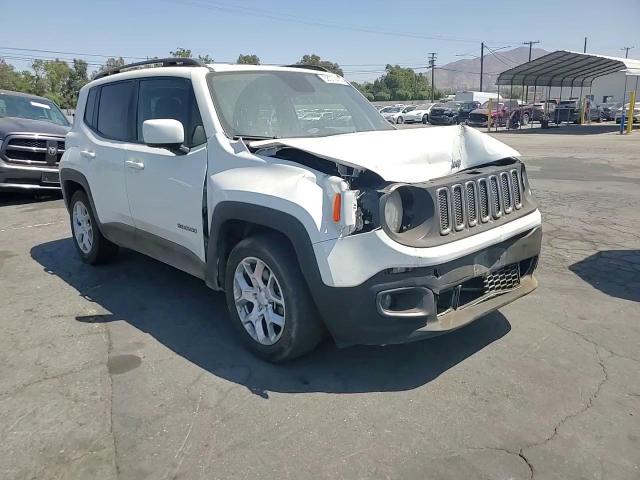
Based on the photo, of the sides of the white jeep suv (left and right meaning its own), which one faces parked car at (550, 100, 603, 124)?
left

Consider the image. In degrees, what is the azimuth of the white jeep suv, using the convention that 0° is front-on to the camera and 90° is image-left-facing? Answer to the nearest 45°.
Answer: approximately 315°

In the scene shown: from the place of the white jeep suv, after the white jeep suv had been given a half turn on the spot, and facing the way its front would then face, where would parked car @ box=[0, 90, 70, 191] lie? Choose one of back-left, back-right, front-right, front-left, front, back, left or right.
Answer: front

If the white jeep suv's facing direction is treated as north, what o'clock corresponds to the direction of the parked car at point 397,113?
The parked car is roughly at 8 o'clock from the white jeep suv.

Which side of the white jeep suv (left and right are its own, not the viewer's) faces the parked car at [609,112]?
left

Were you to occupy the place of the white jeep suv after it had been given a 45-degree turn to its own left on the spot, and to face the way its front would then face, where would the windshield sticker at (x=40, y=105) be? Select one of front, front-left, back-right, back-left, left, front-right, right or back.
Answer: back-left

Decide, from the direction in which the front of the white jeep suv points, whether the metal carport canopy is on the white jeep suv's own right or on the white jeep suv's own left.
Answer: on the white jeep suv's own left

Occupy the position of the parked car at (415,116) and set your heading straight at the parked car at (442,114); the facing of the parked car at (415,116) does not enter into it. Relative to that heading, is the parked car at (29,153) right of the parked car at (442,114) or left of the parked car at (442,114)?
right
